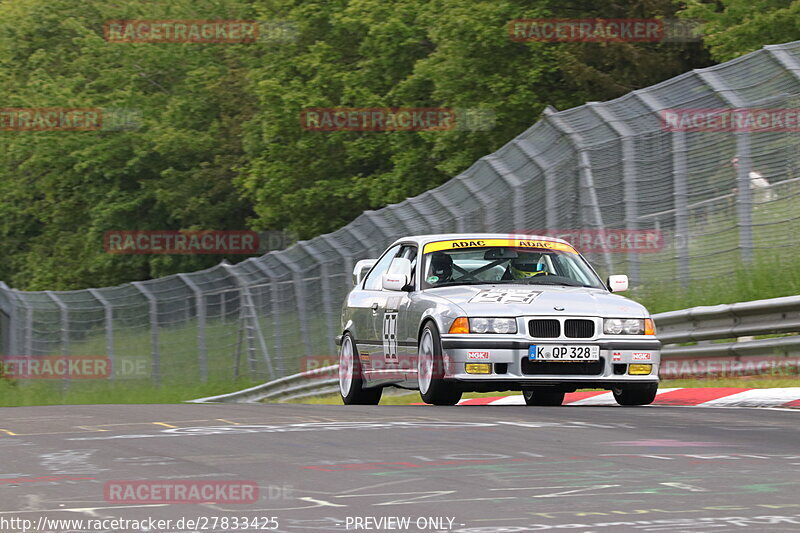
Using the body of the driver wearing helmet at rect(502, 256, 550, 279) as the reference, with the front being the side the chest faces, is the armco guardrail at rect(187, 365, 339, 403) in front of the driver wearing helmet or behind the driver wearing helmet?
behind

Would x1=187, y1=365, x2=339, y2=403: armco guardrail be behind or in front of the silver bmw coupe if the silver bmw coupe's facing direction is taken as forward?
behind

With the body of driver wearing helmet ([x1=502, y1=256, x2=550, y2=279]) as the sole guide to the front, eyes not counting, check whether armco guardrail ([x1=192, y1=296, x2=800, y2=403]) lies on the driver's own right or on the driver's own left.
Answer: on the driver's own left

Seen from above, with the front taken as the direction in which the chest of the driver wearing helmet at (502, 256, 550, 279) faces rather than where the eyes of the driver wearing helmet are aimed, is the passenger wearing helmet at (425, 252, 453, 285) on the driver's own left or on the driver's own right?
on the driver's own right
